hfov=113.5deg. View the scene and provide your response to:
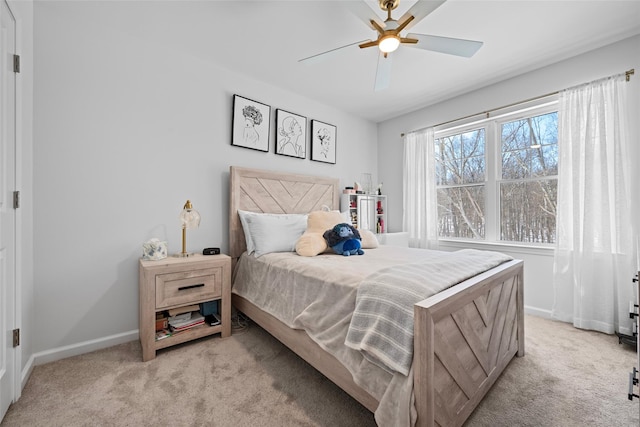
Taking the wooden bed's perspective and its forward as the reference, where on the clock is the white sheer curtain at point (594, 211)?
The white sheer curtain is roughly at 9 o'clock from the wooden bed.

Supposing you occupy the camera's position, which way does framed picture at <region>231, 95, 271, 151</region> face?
facing the viewer and to the right of the viewer

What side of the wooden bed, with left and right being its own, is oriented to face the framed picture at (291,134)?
back

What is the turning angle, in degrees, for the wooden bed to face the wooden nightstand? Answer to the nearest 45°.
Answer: approximately 135° to its right

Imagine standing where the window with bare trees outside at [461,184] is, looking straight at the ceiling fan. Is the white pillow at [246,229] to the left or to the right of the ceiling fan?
right

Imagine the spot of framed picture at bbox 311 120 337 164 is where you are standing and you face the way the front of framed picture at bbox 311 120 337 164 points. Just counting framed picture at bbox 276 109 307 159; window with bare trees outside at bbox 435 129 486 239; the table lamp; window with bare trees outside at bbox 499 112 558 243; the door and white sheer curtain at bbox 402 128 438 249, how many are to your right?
3

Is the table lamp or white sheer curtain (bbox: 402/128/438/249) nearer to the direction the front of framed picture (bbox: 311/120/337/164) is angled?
the white sheer curtain

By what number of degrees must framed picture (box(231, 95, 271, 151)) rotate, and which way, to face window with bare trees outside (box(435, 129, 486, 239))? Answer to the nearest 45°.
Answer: approximately 45° to its left

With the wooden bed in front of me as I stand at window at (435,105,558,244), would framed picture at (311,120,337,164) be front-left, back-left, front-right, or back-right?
front-right

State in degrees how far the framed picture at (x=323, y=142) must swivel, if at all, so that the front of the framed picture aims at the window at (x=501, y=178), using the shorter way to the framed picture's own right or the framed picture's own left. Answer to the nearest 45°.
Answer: approximately 45° to the framed picture's own left

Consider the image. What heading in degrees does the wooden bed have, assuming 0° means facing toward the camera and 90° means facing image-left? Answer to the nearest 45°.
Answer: approximately 315°
